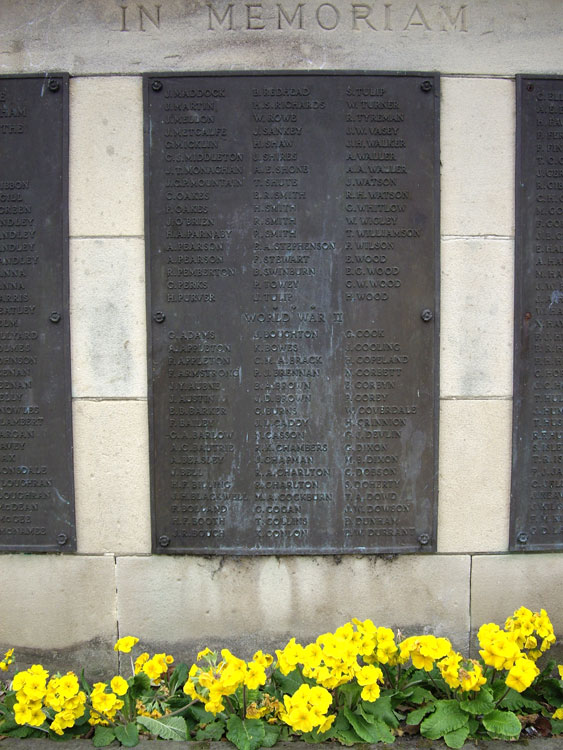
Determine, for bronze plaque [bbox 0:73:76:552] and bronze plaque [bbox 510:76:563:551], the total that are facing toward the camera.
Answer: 2

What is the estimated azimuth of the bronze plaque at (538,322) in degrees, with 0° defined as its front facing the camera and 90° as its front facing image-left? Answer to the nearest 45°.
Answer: approximately 0°

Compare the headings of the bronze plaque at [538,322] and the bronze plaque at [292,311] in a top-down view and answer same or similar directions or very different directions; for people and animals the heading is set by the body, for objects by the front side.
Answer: same or similar directions

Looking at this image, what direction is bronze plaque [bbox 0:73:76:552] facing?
toward the camera

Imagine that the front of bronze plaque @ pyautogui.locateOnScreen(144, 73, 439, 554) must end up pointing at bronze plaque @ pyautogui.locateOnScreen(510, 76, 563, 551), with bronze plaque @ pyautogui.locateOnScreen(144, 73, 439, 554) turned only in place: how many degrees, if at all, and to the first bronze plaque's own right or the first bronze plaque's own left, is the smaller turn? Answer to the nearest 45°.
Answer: approximately 90° to the first bronze plaque's own left

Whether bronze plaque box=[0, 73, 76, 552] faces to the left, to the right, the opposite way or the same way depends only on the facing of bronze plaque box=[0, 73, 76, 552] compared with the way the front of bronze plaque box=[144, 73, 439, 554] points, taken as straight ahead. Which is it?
the same way

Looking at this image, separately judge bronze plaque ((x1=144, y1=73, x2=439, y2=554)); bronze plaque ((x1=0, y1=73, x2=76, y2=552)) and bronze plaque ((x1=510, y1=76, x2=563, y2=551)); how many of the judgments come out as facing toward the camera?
3

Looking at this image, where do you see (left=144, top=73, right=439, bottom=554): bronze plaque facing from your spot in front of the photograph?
facing the viewer

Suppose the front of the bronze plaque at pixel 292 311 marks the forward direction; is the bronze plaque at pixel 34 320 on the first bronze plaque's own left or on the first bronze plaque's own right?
on the first bronze plaque's own right

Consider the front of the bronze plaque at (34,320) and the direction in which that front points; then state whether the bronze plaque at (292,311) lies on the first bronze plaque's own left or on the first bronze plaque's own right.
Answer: on the first bronze plaque's own left

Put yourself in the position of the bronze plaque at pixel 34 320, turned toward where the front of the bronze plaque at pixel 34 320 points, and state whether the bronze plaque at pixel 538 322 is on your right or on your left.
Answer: on your left

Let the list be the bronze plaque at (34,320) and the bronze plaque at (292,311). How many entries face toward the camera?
2

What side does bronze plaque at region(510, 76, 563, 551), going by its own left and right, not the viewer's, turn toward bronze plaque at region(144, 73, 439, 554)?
right
